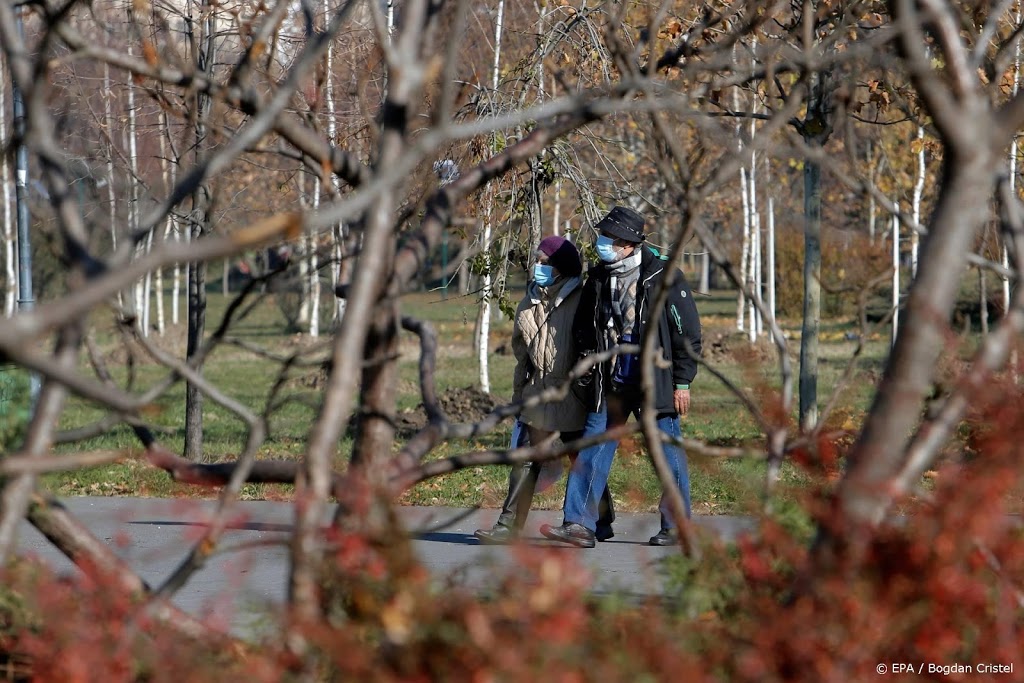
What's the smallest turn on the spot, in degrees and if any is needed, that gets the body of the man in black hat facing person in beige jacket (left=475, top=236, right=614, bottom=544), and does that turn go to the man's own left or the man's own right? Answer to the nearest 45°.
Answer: approximately 90° to the man's own right

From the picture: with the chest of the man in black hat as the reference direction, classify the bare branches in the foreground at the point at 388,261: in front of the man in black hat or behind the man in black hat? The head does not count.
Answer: in front

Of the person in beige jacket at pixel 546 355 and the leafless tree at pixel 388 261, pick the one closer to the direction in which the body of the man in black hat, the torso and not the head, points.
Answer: the leafless tree

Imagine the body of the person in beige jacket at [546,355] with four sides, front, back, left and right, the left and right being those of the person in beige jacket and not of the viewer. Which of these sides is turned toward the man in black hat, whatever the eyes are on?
left

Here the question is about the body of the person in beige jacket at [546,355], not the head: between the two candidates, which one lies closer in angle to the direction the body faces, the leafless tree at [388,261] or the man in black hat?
the leafless tree

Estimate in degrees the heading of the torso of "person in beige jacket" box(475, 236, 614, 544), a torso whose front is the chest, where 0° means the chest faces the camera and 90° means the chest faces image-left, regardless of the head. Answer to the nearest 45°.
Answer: approximately 45°

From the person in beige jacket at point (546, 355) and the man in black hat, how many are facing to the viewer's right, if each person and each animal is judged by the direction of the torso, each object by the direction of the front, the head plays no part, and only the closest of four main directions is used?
0
